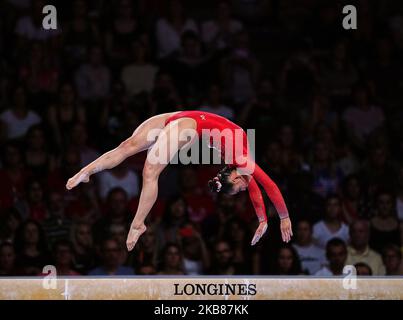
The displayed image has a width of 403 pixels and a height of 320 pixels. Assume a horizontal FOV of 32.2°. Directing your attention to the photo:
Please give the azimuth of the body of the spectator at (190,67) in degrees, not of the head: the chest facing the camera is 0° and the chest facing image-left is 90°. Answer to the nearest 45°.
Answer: approximately 0°

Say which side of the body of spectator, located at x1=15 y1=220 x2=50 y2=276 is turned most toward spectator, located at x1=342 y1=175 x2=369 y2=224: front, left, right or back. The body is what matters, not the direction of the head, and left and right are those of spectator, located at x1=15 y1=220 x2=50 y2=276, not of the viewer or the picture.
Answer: left
